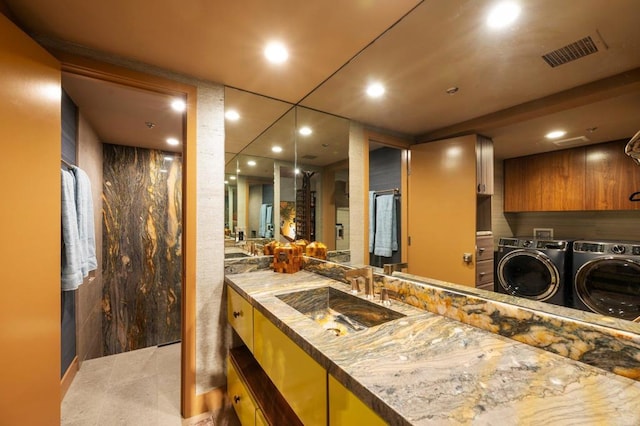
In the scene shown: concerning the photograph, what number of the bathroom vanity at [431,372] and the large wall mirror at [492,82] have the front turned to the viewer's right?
0

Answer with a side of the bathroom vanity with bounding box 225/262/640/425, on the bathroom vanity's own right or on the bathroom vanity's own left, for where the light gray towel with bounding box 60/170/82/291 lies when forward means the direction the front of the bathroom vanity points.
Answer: on the bathroom vanity's own right
